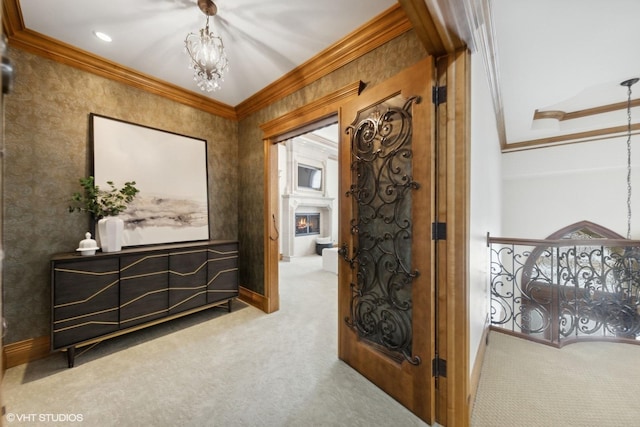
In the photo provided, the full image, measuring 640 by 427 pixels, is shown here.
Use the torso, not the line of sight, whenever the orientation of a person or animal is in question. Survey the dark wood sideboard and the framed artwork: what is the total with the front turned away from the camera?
0

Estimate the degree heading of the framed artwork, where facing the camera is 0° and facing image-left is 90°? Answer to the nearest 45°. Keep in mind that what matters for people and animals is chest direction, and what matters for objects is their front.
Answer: approximately 315°

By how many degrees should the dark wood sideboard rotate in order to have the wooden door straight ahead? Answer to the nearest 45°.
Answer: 0° — it already faces it

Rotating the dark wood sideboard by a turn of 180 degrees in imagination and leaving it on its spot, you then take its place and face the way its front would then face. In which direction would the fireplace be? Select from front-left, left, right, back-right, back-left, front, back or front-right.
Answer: right

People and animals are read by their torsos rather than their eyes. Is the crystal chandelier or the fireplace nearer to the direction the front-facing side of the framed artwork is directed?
the crystal chandelier

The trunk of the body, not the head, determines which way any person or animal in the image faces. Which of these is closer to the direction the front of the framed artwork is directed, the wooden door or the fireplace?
the wooden door

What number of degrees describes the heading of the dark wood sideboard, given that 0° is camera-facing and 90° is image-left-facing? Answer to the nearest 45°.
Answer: approximately 315°
